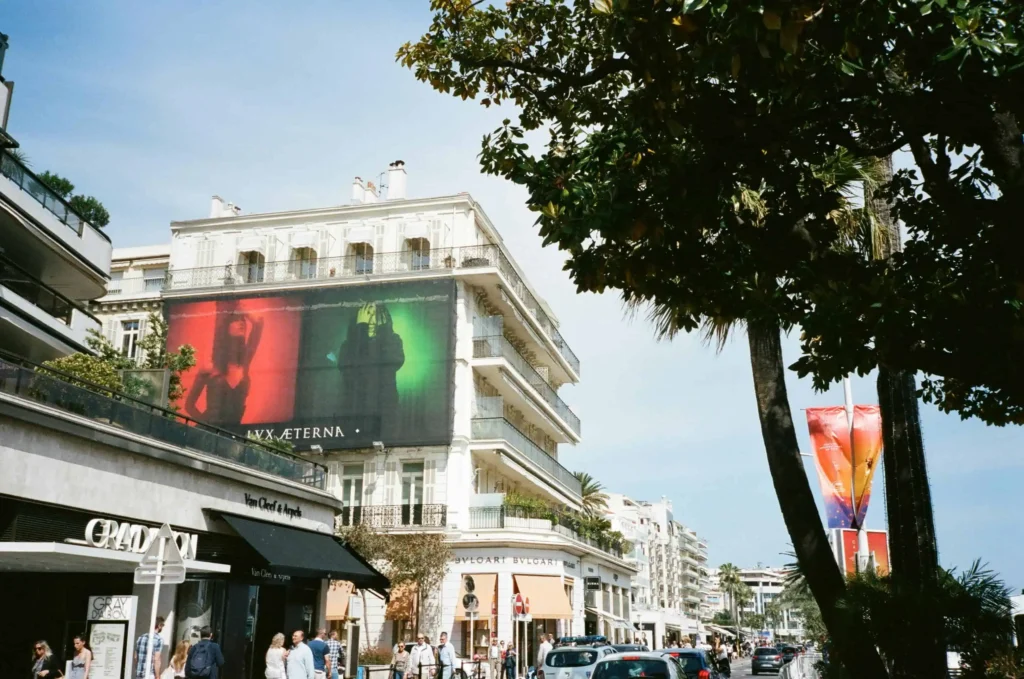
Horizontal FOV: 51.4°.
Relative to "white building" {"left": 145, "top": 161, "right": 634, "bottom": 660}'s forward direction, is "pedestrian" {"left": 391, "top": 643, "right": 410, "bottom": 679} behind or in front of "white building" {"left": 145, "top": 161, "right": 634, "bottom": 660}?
in front

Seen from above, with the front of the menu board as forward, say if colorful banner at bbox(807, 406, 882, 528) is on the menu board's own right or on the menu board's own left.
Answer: on the menu board's own left

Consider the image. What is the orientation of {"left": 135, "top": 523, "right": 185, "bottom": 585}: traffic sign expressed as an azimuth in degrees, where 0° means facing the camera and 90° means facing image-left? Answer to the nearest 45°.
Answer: approximately 180°

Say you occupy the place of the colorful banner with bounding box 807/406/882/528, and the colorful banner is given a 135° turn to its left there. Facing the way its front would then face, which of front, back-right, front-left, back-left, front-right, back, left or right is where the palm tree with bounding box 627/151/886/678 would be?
back-right

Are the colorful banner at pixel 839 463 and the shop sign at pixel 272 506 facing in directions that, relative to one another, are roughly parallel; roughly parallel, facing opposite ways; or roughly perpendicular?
roughly perpendicular

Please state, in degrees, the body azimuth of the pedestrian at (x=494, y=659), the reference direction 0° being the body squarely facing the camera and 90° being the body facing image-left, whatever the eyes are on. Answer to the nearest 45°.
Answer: approximately 0°

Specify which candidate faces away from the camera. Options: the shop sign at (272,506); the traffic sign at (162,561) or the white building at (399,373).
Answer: the traffic sign
